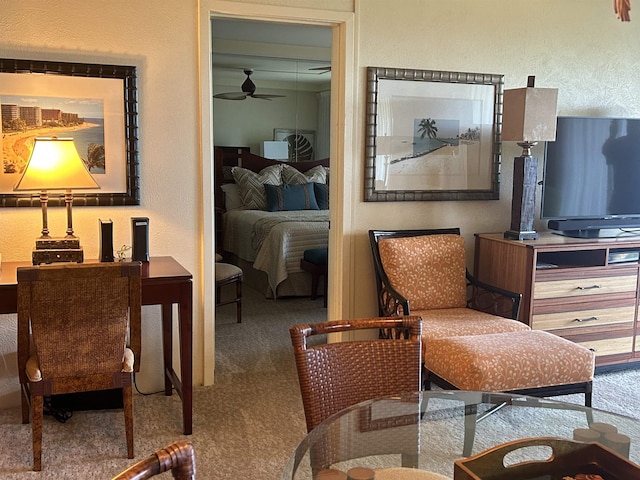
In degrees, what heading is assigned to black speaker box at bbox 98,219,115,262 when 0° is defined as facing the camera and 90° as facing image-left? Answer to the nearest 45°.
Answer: approximately 0°

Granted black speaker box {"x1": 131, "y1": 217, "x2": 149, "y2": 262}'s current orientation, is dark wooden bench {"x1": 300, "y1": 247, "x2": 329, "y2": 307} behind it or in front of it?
behind

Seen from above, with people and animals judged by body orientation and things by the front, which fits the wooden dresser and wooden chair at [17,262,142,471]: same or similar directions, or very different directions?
very different directions

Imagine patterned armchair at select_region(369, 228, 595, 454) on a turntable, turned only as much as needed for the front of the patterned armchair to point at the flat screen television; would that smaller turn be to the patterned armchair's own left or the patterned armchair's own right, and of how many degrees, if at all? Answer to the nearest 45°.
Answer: approximately 90° to the patterned armchair's own left

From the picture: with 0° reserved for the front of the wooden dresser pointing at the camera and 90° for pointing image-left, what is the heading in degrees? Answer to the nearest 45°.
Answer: approximately 315°

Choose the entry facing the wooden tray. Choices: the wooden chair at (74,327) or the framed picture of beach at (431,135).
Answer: the framed picture of beach

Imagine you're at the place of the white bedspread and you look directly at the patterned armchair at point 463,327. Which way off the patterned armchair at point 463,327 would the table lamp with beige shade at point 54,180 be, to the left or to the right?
right

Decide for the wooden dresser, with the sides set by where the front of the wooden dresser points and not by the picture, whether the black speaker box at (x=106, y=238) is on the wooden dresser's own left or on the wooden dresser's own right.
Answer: on the wooden dresser's own right

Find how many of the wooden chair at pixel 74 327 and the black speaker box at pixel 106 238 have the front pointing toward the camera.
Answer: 1
